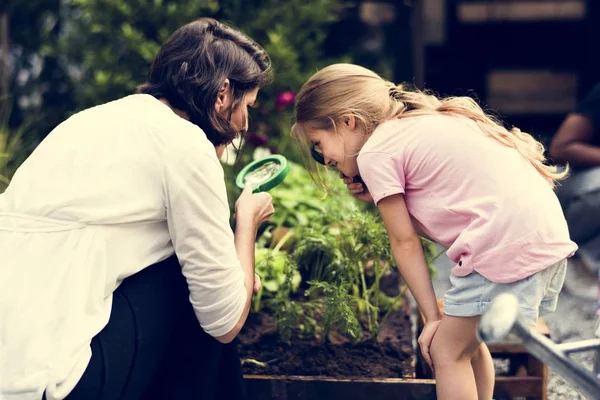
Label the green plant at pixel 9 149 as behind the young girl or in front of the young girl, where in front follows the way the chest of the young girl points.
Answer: in front

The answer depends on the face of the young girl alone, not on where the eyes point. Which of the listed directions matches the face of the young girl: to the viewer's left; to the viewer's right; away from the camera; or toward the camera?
to the viewer's left

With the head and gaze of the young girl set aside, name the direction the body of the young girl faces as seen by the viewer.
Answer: to the viewer's left

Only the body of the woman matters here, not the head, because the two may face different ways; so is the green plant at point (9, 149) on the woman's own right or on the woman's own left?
on the woman's own left

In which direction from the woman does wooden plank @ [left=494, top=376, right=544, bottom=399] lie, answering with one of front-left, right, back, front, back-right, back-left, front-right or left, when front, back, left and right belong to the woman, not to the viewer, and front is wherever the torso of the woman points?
front-right

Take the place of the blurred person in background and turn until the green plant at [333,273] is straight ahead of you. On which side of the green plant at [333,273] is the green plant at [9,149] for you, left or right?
right

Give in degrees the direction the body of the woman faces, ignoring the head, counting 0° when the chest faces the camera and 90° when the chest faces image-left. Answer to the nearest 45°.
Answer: approximately 225°

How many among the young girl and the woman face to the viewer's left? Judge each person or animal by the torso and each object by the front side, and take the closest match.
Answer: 1

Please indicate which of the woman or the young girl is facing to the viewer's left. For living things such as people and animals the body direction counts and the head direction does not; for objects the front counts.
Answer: the young girl
